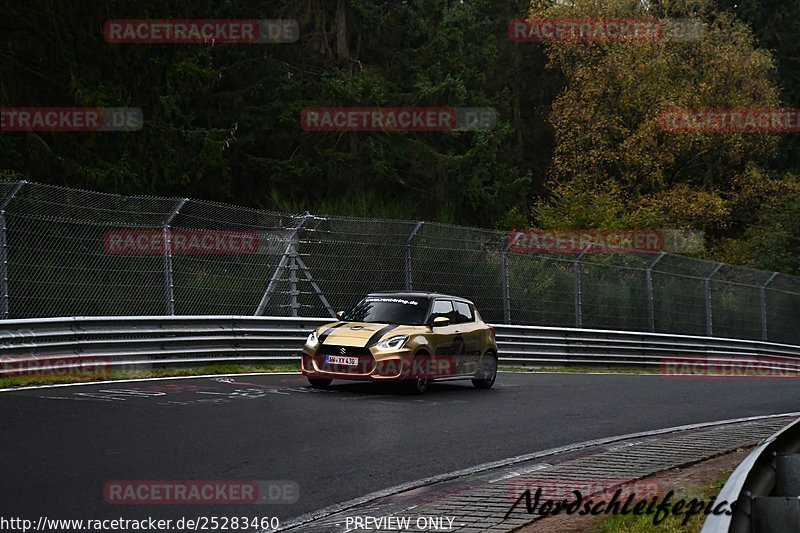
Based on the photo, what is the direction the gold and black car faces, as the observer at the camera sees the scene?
facing the viewer and to the left of the viewer

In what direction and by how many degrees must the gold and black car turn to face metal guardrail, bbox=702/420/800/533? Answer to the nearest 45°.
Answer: approximately 45° to its left
